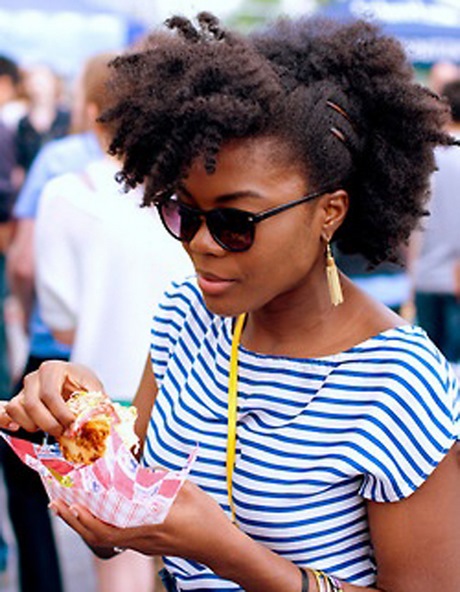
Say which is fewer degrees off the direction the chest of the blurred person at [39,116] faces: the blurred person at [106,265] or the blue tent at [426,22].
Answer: the blurred person

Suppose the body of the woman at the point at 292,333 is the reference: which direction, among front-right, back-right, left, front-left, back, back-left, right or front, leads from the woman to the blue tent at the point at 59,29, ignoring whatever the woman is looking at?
back-right

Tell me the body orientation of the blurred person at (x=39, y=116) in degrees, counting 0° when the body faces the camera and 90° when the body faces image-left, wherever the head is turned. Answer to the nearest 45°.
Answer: approximately 0°

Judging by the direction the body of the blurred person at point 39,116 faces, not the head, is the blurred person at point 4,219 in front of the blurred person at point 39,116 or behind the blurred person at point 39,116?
in front

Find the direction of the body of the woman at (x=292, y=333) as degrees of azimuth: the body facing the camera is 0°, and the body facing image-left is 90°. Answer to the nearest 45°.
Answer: approximately 45°

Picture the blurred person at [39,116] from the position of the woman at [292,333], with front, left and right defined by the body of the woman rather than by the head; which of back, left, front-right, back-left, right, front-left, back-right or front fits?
back-right
